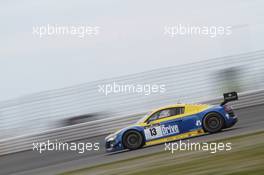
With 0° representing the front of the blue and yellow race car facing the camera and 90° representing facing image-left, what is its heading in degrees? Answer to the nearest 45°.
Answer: approximately 90°

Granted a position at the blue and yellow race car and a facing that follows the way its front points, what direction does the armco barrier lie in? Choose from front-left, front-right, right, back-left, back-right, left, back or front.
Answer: front-right
